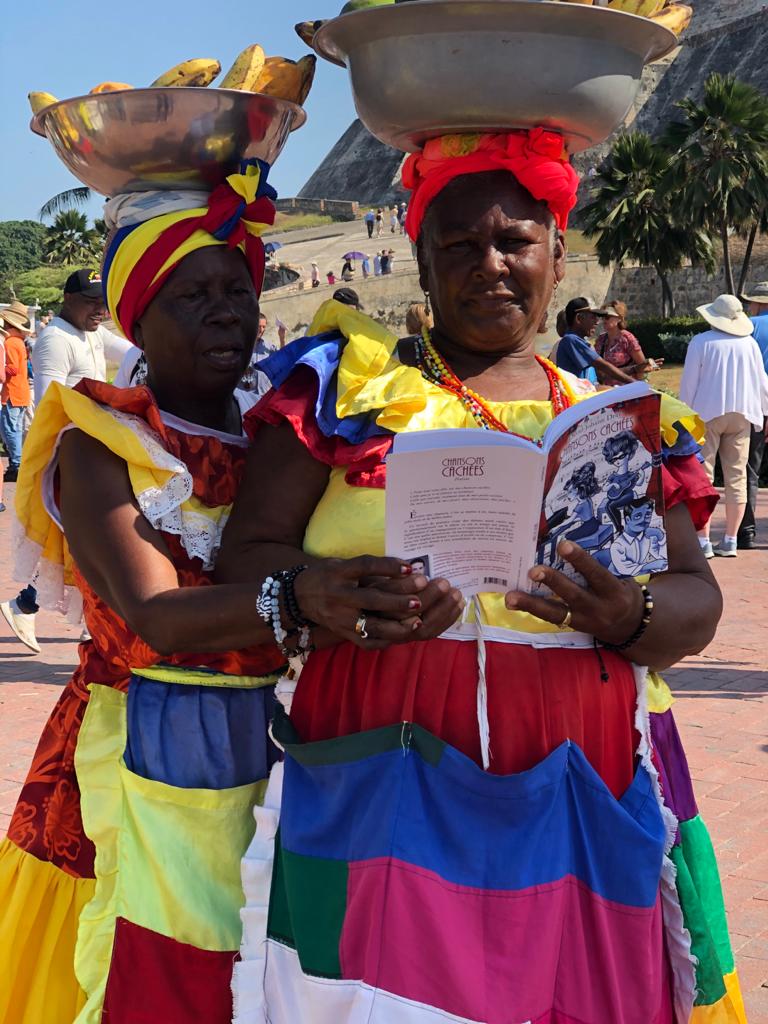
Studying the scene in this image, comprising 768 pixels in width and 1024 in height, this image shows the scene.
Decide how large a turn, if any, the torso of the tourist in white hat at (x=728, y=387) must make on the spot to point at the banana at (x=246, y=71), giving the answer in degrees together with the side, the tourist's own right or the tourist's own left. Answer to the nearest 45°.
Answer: approximately 180°

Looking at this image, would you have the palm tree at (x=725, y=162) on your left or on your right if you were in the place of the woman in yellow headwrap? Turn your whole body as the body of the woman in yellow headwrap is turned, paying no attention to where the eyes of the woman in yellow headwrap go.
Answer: on your left

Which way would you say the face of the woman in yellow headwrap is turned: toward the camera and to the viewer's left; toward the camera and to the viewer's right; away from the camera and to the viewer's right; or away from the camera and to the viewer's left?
toward the camera and to the viewer's right

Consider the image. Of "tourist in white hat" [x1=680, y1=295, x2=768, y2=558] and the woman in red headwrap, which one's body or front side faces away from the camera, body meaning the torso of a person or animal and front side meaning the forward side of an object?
the tourist in white hat

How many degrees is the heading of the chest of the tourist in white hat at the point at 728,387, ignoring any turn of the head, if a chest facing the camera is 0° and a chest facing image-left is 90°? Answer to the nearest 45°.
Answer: approximately 180°

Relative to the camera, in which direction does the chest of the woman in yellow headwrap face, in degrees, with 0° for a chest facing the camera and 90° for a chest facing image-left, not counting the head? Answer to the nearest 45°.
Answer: approximately 315°

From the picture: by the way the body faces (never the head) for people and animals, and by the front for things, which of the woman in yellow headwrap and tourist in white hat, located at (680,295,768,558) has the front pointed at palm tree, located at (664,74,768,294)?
the tourist in white hat

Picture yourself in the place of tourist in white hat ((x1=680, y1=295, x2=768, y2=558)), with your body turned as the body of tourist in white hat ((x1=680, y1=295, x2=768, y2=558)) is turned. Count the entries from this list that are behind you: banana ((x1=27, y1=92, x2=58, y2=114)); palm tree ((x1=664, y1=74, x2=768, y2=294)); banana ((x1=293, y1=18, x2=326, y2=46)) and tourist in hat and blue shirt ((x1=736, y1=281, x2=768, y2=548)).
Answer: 2

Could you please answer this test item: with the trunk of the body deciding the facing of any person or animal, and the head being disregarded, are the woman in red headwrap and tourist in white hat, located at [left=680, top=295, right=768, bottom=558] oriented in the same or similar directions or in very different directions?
very different directions

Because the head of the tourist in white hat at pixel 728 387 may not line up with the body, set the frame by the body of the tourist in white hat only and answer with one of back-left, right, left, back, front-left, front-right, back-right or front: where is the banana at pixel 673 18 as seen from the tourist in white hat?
back

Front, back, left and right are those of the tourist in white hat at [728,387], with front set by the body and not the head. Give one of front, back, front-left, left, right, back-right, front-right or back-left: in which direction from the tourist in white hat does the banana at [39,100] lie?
back

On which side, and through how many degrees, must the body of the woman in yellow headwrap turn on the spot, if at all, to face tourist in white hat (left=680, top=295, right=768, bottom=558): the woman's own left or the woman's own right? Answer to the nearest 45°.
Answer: approximately 90° to the woman's own left
